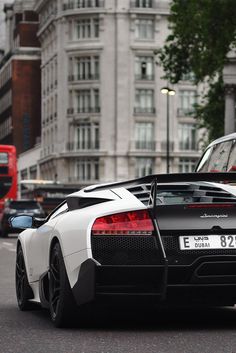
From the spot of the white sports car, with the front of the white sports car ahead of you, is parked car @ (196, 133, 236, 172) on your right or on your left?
on your right

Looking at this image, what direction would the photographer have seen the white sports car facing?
facing away from the viewer and to the left of the viewer
